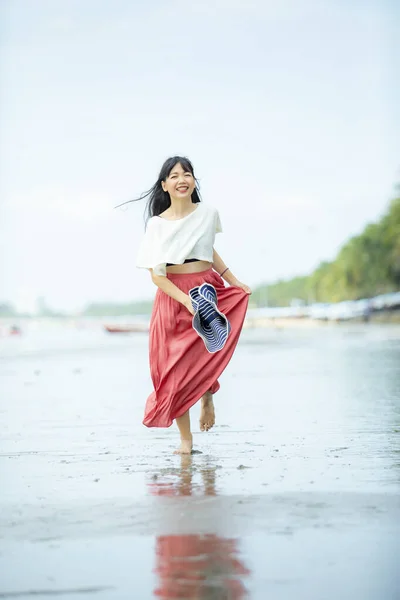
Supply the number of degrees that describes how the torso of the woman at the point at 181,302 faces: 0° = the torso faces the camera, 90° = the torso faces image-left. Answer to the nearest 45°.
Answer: approximately 0°
